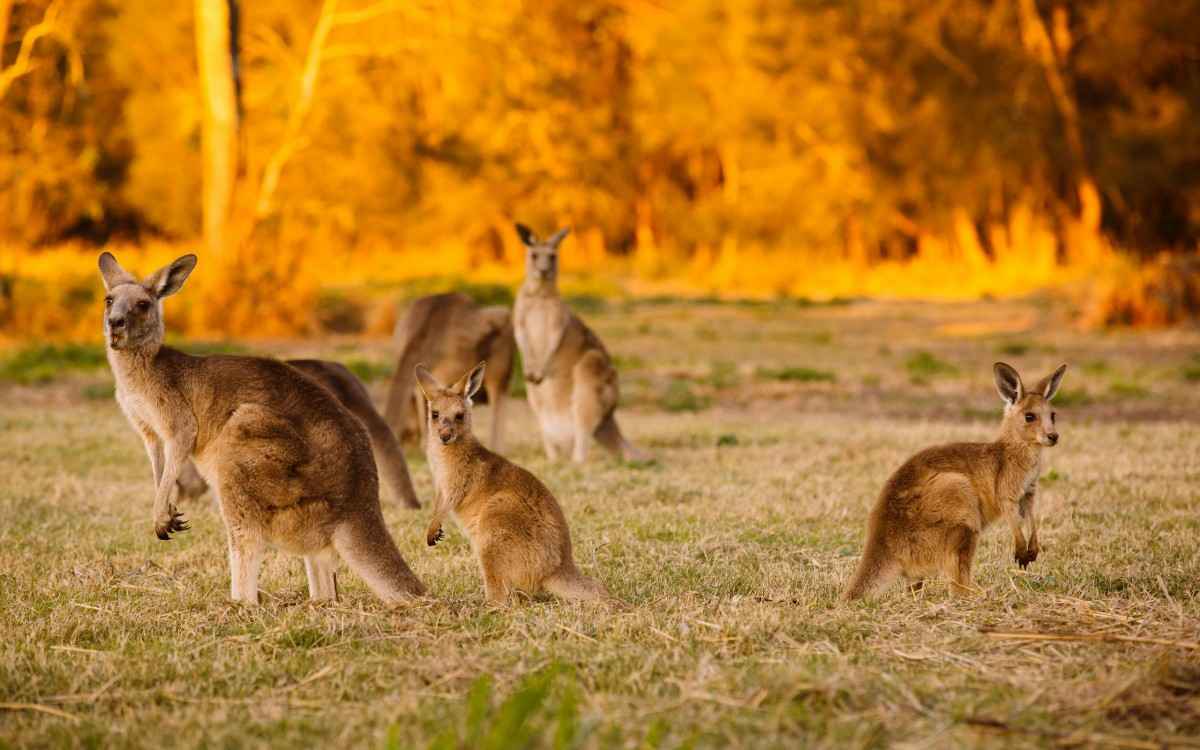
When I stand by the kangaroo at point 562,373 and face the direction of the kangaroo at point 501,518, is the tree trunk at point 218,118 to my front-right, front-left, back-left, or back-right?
back-right

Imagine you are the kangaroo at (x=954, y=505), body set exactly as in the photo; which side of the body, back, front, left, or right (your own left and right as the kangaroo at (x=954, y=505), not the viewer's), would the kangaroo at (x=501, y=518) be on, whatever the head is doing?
back

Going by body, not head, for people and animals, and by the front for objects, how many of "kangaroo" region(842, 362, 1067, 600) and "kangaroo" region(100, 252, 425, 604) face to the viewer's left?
1

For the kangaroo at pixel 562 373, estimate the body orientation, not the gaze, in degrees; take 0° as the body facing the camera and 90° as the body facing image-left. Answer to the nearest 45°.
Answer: approximately 45°

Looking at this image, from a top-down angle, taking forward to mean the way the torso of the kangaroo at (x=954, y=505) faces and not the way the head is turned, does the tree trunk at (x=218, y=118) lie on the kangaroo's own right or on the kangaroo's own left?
on the kangaroo's own left

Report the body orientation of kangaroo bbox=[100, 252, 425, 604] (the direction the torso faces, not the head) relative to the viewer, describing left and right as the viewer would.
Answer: facing to the left of the viewer

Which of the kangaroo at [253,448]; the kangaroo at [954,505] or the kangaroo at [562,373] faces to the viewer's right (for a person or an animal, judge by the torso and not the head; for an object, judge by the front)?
the kangaroo at [954,505]

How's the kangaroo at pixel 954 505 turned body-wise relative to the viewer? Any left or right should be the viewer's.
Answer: facing to the right of the viewer
